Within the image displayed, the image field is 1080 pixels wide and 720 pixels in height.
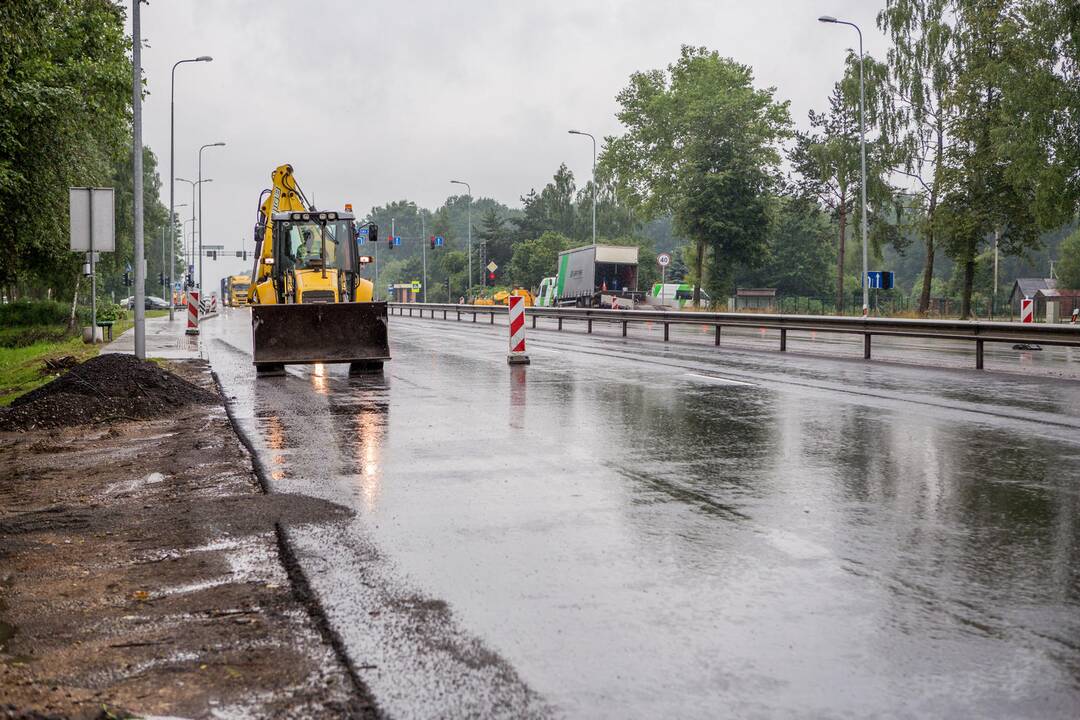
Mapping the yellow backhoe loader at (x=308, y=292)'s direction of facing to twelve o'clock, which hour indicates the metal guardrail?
The metal guardrail is roughly at 9 o'clock from the yellow backhoe loader.

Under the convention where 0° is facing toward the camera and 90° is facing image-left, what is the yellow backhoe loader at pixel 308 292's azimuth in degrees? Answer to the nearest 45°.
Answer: approximately 0°

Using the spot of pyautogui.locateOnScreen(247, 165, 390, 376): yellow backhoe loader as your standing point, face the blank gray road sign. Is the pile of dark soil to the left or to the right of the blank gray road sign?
left

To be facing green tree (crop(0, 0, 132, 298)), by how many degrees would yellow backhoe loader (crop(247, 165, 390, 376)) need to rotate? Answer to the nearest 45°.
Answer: approximately 135° to its right

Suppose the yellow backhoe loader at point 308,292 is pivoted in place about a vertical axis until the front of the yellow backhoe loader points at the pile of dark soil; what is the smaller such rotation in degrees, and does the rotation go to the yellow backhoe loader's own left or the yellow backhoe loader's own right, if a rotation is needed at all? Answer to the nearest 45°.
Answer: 0° — it already faces it

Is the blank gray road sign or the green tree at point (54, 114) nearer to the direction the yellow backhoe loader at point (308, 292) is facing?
the blank gray road sign

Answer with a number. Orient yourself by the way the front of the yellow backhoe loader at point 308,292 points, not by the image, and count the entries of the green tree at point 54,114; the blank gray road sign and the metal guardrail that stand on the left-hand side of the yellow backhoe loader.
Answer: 1
